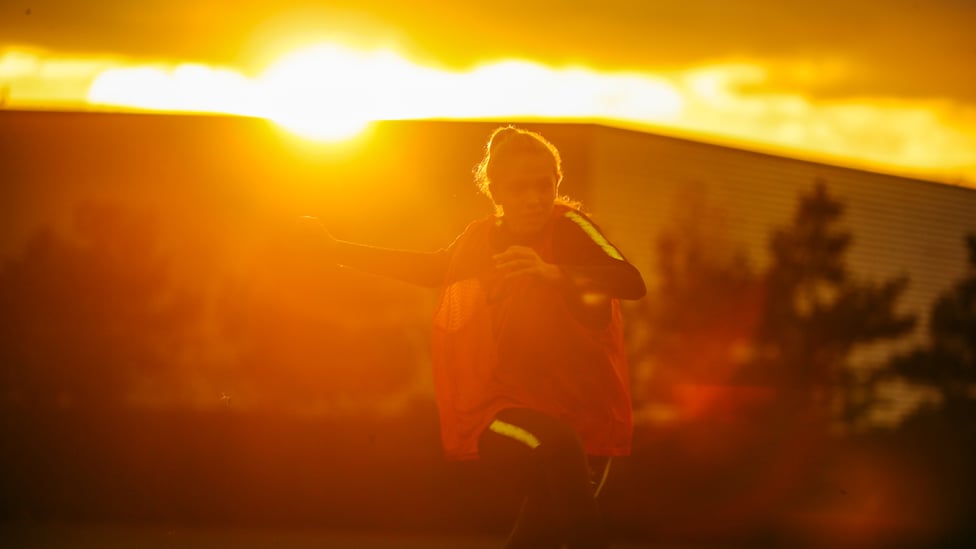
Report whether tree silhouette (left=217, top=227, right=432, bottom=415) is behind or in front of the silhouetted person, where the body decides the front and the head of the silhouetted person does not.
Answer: behind

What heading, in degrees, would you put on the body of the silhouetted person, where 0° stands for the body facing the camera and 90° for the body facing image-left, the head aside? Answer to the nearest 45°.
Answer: approximately 0°

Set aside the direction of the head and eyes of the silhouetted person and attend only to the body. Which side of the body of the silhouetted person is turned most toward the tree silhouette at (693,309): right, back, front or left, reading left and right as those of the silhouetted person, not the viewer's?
back

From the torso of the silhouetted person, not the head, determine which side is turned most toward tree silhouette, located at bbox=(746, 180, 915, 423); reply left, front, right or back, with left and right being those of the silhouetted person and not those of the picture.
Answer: back

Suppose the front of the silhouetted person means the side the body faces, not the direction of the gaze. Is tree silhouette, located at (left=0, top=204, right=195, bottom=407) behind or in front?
behind
